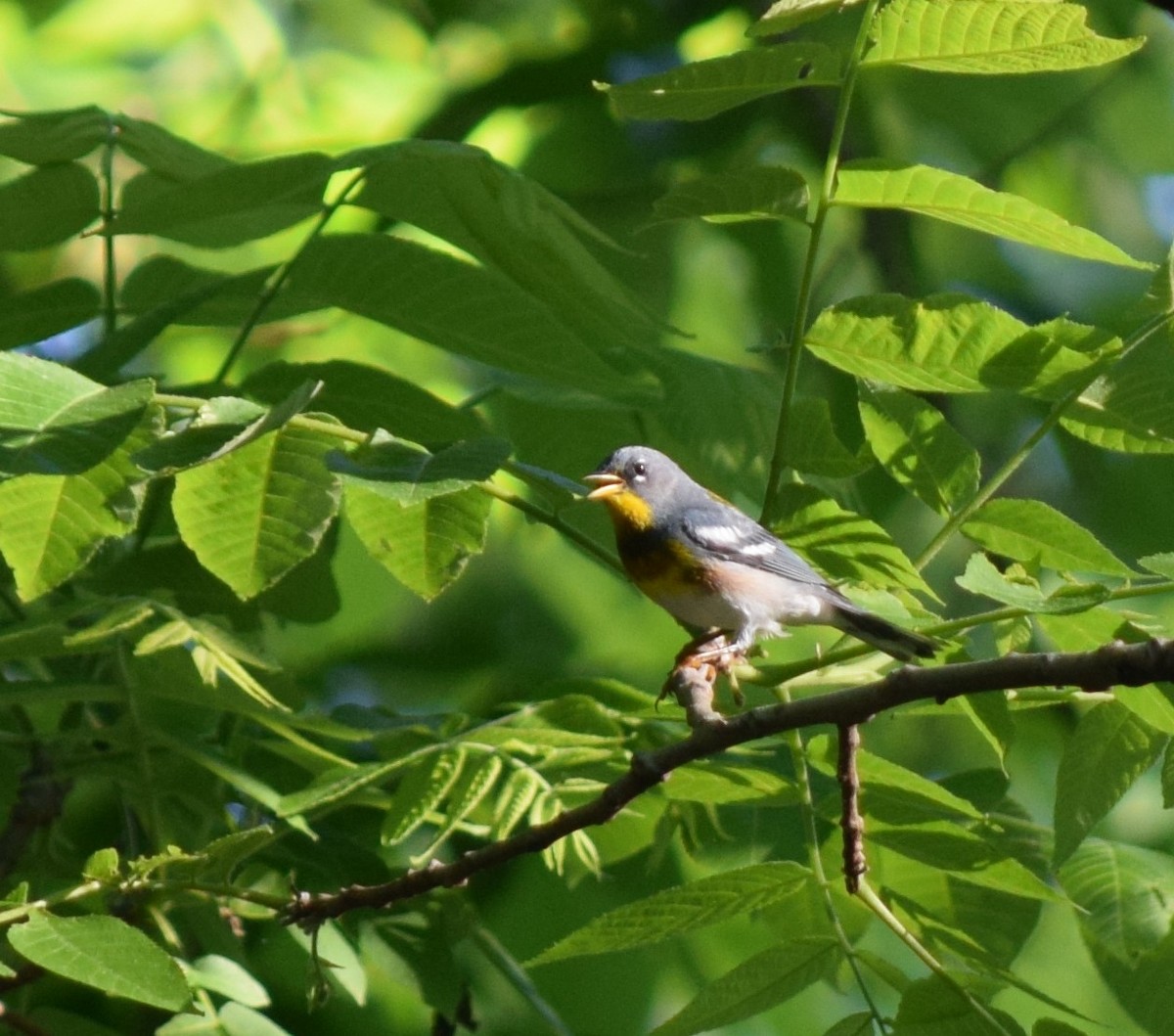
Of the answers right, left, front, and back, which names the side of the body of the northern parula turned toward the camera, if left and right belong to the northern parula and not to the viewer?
left

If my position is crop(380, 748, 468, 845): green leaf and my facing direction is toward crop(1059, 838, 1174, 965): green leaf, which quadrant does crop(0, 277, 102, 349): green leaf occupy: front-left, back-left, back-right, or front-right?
back-left

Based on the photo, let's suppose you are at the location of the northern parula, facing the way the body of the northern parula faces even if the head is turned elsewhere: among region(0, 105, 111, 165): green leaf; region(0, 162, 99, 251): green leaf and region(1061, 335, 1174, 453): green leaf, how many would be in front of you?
2

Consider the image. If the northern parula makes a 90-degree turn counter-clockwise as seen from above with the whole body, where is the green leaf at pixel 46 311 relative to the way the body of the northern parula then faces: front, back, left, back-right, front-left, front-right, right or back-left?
right

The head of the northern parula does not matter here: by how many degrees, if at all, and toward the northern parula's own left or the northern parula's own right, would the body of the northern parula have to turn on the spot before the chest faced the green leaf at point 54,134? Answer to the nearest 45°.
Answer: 0° — it already faces it

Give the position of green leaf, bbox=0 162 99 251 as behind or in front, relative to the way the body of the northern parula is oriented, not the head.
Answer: in front

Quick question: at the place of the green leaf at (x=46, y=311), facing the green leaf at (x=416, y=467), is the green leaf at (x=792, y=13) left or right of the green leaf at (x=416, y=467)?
left
